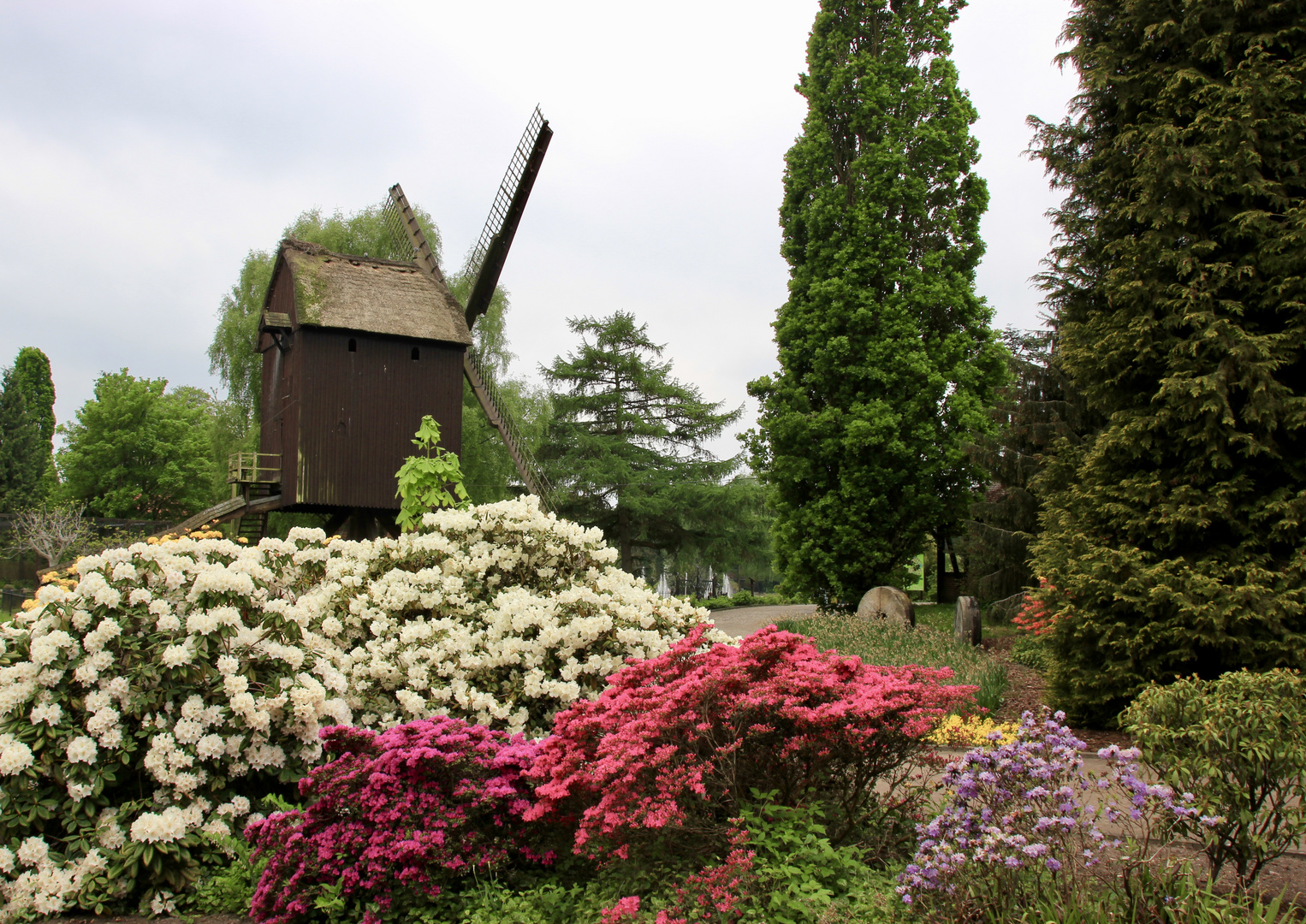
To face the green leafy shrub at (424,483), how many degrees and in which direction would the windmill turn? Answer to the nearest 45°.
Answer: approximately 135° to its right

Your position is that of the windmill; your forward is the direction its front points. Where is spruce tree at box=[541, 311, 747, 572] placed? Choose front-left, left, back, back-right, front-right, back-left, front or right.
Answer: front

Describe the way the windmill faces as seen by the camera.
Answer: facing away from the viewer and to the right of the viewer

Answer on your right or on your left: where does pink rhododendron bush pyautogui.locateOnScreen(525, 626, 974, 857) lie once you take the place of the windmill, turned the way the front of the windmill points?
on your right

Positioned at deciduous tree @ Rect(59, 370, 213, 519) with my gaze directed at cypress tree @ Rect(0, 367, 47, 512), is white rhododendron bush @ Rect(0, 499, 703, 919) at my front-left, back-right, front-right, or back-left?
back-left

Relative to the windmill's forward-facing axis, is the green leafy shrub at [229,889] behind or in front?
behind

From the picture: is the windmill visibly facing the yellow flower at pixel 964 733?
no

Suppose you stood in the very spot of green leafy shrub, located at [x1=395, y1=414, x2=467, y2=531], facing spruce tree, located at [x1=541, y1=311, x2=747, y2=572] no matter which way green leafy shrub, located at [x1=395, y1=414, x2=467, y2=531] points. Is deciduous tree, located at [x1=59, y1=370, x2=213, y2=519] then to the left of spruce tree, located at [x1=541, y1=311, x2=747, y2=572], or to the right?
left

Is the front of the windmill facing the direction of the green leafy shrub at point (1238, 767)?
no

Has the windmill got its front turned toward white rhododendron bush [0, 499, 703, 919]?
no

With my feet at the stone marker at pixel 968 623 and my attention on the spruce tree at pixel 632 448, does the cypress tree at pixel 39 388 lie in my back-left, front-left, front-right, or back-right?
front-left

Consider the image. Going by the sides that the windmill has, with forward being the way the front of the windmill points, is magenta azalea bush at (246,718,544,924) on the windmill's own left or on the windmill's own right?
on the windmill's own right
